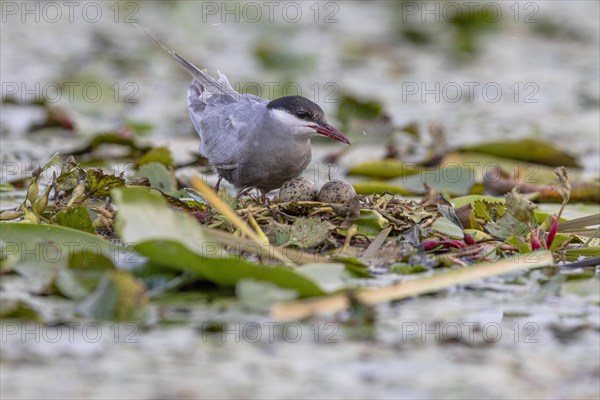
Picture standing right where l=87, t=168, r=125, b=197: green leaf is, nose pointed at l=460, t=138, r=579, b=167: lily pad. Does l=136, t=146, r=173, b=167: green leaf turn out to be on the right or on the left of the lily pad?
left

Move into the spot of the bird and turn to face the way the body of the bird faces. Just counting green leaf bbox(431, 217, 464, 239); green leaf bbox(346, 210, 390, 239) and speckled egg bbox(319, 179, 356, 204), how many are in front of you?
3

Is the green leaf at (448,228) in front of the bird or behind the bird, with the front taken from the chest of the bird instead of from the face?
in front

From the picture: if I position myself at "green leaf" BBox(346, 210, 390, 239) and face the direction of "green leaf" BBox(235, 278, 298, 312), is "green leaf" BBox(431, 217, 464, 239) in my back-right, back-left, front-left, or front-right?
back-left

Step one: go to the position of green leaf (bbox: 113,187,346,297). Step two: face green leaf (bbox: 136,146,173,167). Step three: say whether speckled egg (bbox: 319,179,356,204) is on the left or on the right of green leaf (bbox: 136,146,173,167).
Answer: right

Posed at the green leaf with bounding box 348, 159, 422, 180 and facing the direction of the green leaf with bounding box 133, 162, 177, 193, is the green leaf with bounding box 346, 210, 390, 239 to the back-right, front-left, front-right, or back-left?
front-left

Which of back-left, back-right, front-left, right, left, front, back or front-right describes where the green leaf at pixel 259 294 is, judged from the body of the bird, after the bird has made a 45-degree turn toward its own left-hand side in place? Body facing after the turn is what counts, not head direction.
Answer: right

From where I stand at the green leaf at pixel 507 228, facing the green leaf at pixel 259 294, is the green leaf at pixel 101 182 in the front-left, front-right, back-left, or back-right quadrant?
front-right

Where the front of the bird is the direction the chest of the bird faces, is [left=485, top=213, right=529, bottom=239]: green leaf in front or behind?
in front

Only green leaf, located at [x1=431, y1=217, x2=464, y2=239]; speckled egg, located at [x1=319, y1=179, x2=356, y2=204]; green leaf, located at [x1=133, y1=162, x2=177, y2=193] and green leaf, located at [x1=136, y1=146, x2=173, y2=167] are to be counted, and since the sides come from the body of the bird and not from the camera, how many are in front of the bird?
2

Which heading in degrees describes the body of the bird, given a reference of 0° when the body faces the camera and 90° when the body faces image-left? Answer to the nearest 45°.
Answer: approximately 315°

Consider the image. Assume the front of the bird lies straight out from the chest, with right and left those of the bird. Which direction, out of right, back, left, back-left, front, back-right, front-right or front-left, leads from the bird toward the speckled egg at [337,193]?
front

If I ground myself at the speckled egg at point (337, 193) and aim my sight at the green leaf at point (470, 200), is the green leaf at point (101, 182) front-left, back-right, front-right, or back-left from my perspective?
back-left

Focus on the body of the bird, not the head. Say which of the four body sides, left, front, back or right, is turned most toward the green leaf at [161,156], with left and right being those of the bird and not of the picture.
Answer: back

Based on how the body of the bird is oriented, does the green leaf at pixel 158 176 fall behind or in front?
behind

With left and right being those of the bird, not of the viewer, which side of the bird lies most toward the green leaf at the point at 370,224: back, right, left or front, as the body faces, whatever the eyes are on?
front
